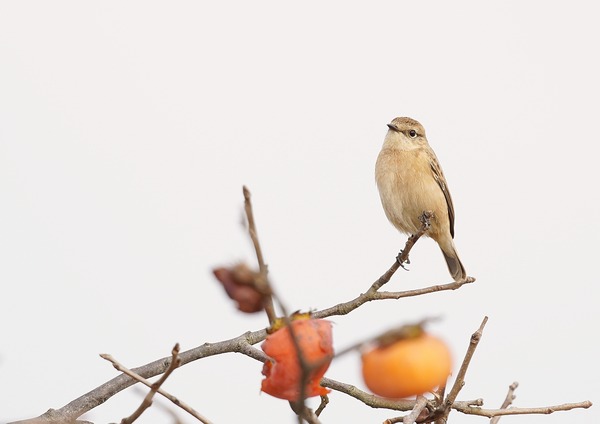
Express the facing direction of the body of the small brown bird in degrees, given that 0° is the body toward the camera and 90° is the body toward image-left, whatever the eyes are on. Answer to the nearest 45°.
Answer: approximately 45°

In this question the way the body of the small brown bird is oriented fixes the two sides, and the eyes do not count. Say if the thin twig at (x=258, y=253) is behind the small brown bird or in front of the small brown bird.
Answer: in front

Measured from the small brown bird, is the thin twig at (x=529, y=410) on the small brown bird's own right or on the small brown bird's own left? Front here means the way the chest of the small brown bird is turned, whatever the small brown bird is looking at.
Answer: on the small brown bird's own left

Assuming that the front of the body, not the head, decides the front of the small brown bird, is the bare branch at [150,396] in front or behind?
in front

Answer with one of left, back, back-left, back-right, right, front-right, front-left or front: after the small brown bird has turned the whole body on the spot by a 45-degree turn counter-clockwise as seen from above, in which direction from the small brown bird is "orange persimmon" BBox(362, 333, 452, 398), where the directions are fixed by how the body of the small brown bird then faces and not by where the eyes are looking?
front

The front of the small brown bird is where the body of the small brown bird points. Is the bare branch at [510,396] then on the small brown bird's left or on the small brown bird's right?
on the small brown bird's left
